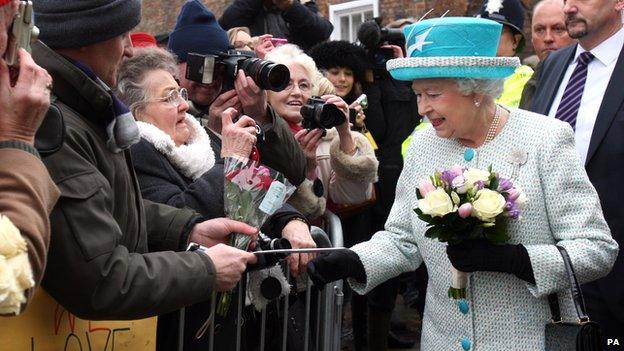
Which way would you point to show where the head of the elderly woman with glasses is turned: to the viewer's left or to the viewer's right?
to the viewer's right

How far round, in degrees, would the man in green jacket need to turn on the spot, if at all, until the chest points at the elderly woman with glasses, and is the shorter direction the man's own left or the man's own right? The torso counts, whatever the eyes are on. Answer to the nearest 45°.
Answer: approximately 45° to the man's own left

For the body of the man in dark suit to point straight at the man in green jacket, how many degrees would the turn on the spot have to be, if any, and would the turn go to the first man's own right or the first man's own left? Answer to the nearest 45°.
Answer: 0° — they already face them

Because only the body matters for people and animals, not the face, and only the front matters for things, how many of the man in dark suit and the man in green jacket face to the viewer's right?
1

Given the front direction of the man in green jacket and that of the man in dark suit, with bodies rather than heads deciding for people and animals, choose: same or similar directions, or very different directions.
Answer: very different directions

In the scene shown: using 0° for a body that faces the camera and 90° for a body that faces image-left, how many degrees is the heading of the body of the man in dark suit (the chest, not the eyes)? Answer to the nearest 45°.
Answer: approximately 45°

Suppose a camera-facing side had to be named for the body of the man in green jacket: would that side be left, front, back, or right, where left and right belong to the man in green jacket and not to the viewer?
right
